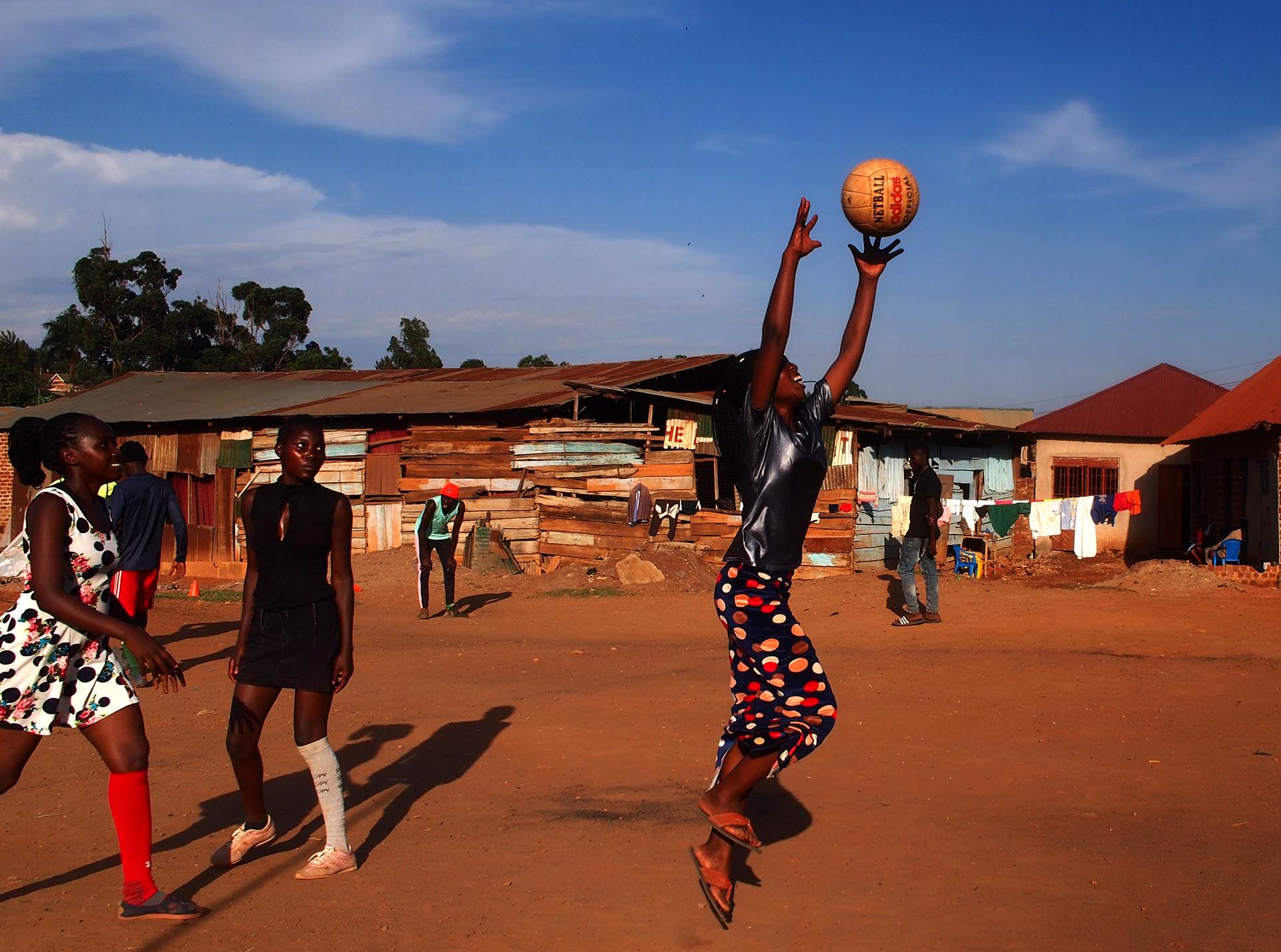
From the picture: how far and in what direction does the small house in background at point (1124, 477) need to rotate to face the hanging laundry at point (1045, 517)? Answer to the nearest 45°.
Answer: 0° — it already faces it

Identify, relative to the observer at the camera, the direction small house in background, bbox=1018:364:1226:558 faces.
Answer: facing the viewer

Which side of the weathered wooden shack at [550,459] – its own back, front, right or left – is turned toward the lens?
front

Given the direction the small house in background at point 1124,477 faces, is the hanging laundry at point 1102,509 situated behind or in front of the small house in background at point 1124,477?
in front

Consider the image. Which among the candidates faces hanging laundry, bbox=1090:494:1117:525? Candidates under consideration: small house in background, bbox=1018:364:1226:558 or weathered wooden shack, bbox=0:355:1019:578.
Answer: the small house in background

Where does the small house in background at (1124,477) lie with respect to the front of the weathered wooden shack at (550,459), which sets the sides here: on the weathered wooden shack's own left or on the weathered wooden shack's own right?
on the weathered wooden shack's own left

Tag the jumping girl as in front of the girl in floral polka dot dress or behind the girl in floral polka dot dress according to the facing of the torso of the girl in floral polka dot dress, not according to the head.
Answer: in front

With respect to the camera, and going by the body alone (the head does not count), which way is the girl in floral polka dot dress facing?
to the viewer's right

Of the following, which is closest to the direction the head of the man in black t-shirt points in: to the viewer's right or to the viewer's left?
to the viewer's left
